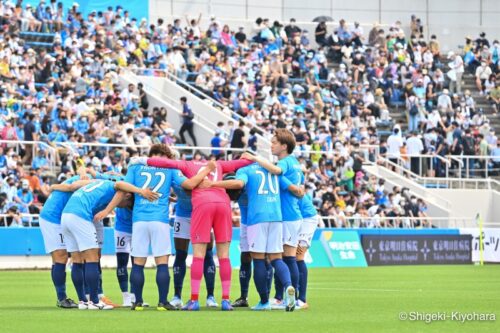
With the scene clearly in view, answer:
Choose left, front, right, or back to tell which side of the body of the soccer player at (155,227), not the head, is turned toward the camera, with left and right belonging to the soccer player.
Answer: back

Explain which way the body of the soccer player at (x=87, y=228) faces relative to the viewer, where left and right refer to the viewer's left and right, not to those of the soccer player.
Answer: facing away from the viewer and to the right of the viewer

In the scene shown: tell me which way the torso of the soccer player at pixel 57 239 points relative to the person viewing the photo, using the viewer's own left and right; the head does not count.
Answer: facing to the right of the viewer

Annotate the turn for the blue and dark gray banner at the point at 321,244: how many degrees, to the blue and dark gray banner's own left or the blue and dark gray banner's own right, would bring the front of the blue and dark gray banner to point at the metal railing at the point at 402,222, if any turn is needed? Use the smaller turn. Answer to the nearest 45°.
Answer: approximately 135° to the blue and dark gray banner's own left

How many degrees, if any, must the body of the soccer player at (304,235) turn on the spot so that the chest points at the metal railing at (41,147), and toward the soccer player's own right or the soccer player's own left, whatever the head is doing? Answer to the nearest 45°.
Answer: approximately 90° to the soccer player's own right

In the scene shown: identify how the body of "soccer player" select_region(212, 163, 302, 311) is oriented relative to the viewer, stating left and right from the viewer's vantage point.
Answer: facing away from the viewer and to the left of the viewer

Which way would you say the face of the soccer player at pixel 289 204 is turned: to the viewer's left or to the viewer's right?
to the viewer's left

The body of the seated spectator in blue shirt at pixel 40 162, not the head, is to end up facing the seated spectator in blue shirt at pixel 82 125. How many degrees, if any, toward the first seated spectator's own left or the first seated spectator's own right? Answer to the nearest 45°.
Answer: approximately 135° to the first seated spectator's own left

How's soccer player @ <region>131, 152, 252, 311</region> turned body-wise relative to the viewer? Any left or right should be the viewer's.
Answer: facing away from the viewer
